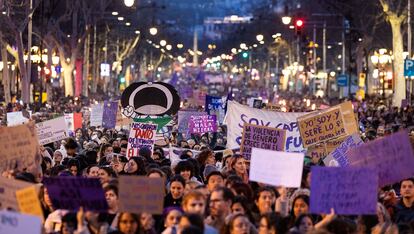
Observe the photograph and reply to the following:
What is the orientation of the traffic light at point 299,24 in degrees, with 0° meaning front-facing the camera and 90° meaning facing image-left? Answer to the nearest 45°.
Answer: approximately 0°
